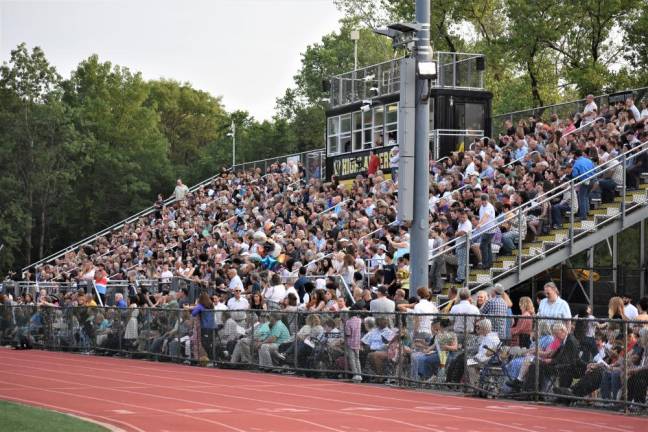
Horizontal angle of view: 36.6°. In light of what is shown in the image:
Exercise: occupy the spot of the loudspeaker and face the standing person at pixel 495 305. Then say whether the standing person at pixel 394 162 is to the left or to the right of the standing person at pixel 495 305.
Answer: right

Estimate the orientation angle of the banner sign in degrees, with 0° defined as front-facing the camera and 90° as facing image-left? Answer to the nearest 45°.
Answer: approximately 45°

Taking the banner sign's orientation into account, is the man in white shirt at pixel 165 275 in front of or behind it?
in front

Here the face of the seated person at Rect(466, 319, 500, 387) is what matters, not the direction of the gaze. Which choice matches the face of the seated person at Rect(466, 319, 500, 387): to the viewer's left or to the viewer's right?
to the viewer's left

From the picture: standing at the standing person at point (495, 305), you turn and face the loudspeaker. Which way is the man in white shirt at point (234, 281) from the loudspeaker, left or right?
left

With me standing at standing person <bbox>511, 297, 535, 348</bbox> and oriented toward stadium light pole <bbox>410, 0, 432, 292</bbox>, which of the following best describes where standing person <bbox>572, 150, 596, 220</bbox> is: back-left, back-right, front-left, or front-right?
front-right

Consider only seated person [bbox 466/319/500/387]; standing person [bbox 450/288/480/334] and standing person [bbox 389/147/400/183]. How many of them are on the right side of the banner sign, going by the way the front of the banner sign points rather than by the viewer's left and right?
0

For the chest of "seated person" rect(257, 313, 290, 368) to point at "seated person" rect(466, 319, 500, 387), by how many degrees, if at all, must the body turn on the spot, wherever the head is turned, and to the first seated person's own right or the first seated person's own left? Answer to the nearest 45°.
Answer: approximately 135° to the first seated person's own left

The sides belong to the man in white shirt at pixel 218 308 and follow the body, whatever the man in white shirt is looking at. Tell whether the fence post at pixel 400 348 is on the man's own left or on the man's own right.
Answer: on the man's own left
